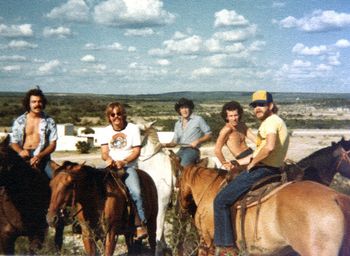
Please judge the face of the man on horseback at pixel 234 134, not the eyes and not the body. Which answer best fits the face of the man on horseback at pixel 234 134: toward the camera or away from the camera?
toward the camera

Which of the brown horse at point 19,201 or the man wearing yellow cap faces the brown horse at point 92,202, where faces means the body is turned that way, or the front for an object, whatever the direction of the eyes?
the man wearing yellow cap

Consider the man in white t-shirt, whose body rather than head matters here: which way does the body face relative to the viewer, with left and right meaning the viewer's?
facing the viewer

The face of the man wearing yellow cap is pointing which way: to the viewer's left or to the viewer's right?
to the viewer's left

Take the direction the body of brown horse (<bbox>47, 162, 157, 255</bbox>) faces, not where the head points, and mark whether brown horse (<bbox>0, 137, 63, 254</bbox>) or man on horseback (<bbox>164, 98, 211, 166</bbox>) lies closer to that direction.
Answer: the brown horse

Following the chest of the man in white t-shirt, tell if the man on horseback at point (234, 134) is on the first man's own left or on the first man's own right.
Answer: on the first man's own left

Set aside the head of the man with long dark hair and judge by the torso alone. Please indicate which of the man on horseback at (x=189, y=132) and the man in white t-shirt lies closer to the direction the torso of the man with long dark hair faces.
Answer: the man in white t-shirt

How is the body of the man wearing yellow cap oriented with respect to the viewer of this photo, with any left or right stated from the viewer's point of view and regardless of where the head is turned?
facing to the left of the viewer

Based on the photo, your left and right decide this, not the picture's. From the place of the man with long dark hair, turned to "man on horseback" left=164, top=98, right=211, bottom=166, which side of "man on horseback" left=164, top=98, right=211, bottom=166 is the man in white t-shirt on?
right

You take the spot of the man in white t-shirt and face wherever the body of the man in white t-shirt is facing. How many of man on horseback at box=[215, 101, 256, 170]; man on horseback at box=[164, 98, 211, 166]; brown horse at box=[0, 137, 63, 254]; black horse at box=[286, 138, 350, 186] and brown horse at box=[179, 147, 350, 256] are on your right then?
1

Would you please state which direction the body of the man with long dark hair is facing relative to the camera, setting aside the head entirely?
toward the camera

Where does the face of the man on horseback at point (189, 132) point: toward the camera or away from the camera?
toward the camera

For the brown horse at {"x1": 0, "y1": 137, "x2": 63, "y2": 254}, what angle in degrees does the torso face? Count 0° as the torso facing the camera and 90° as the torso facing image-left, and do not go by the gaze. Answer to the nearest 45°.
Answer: approximately 45°

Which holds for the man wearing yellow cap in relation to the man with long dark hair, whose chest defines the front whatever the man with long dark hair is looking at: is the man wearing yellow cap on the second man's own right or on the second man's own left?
on the second man's own left
